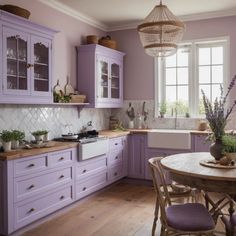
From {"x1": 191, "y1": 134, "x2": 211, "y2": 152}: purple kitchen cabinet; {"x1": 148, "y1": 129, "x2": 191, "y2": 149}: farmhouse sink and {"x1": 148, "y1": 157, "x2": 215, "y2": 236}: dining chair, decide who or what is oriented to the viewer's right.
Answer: the dining chair

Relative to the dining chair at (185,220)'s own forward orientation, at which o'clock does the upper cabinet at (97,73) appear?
The upper cabinet is roughly at 8 o'clock from the dining chair.

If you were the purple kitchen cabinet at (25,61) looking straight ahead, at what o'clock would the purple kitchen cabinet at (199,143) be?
the purple kitchen cabinet at (199,143) is roughly at 10 o'clock from the purple kitchen cabinet at (25,61).
